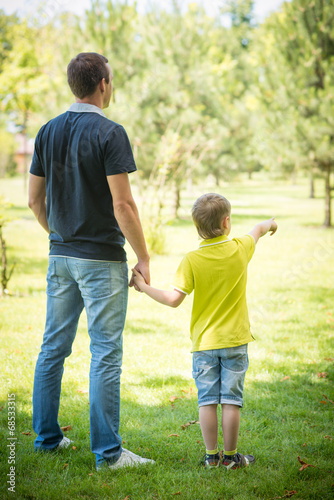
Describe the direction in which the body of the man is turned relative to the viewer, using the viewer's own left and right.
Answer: facing away from the viewer and to the right of the viewer

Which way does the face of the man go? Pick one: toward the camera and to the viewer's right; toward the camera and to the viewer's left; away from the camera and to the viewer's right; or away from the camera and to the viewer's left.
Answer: away from the camera and to the viewer's right

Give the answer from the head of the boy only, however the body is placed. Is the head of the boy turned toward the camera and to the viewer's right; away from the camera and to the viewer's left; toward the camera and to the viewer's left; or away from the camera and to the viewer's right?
away from the camera and to the viewer's right
